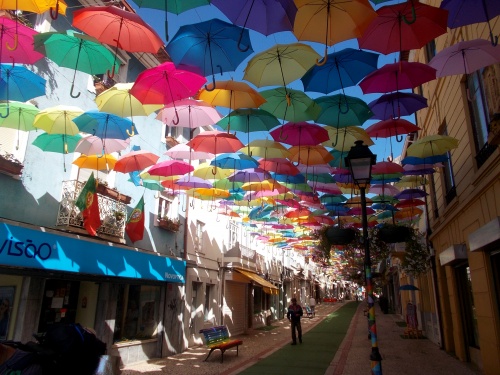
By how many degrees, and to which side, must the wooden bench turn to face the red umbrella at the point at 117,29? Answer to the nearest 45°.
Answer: approximately 45° to its right

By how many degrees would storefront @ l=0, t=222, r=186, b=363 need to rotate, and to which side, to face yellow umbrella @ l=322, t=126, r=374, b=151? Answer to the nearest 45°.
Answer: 0° — it already faces it

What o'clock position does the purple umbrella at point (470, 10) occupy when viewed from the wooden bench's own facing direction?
The purple umbrella is roughly at 1 o'clock from the wooden bench.

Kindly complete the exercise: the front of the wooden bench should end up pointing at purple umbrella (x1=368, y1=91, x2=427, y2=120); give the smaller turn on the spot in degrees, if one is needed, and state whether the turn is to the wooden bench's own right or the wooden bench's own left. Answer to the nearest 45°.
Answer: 0° — it already faces it

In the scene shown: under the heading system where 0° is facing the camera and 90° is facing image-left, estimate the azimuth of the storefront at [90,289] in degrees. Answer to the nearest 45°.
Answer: approximately 315°

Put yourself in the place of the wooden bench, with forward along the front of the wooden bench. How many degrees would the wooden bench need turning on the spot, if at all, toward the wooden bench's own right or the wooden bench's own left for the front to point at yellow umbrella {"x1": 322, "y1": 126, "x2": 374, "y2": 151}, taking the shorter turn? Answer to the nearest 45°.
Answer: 0° — it already faces it
